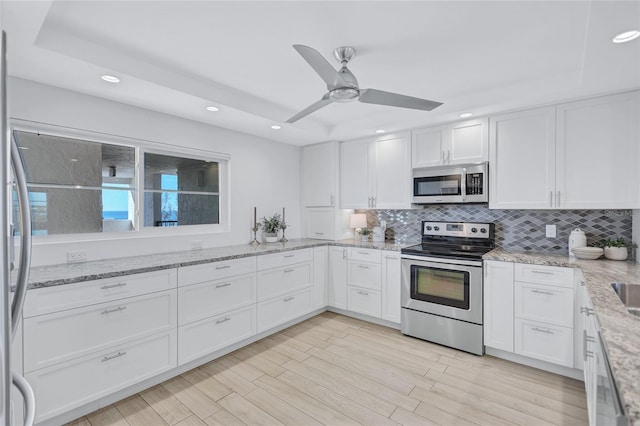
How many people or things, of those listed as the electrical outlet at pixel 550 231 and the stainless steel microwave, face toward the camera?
2

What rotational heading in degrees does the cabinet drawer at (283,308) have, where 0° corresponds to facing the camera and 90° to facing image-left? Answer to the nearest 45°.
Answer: approximately 315°

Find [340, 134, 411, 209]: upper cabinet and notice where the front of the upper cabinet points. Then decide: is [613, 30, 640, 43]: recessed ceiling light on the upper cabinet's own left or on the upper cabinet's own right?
on the upper cabinet's own left

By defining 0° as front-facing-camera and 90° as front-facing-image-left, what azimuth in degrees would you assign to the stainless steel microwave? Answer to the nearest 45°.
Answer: approximately 0°

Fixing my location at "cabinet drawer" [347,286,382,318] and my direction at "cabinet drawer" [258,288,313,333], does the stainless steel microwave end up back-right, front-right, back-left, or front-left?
back-left

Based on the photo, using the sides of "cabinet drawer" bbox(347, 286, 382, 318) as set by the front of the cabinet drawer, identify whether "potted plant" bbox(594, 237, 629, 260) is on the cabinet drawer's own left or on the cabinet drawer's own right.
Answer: on the cabinet drawer's own left

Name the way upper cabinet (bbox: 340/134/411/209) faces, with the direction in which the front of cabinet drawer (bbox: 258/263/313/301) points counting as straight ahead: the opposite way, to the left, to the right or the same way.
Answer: to the right

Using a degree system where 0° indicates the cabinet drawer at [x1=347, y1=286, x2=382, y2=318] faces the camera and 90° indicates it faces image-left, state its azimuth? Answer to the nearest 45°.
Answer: approximately 45°

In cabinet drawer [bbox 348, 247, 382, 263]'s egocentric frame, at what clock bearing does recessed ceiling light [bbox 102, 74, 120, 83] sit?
The recessed ceiling light is roughly at 12 o'clock from the cabinet drawer.

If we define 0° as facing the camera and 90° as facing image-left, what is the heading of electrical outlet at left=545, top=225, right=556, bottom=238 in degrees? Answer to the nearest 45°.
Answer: approximately 0°

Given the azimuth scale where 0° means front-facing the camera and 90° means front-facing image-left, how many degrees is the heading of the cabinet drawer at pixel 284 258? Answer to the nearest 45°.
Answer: approximately 315°

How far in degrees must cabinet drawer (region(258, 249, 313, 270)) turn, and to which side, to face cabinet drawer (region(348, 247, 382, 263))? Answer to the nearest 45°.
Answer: approximately 45° to its left
